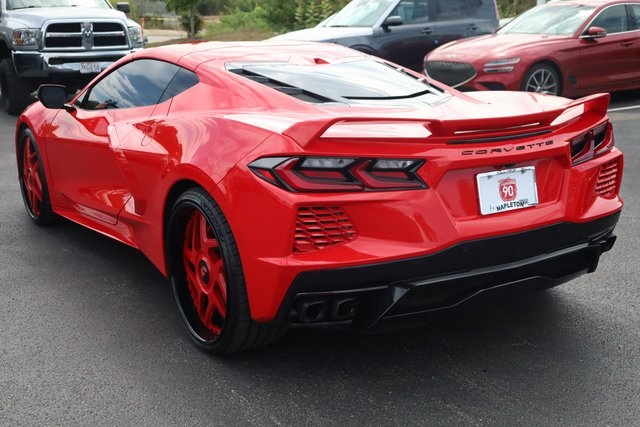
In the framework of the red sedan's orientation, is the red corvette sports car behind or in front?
in front

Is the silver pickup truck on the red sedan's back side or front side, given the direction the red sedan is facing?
on the front side

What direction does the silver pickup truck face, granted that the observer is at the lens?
facing the viewer and to the right of the viewer

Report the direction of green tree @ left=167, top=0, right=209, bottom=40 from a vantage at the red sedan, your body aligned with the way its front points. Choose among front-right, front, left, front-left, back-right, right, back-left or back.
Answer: right

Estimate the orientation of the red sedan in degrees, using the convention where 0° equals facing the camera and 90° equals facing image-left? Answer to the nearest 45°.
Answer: approximately 45°

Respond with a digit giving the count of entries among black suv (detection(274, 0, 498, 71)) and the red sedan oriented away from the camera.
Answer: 0

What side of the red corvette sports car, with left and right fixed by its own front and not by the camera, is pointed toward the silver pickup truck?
front

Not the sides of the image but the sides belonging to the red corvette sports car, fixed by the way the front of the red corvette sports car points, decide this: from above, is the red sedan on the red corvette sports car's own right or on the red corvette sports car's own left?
on the red corvette sports car's own right

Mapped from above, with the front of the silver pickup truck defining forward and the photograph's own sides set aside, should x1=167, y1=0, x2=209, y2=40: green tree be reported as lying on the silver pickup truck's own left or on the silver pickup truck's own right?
on the silver pickup truck's own left

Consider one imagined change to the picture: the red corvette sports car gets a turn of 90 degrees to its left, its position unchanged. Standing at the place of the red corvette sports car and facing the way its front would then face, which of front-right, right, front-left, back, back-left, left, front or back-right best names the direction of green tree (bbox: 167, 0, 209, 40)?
back-right
